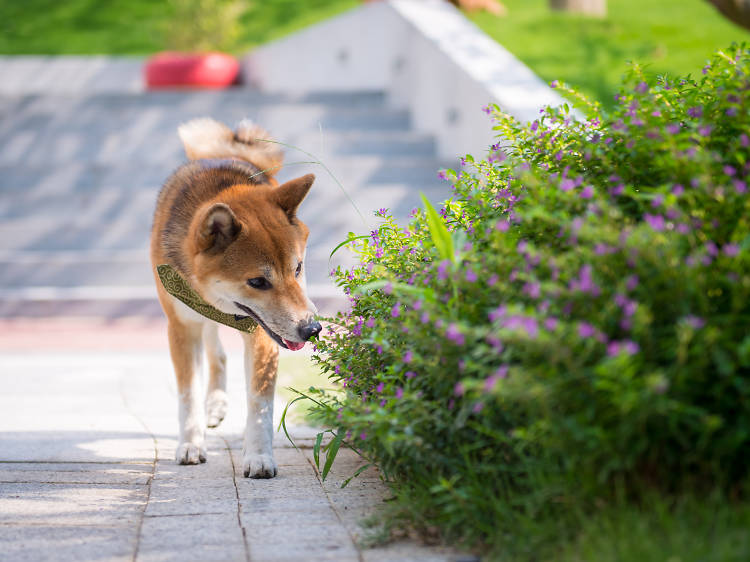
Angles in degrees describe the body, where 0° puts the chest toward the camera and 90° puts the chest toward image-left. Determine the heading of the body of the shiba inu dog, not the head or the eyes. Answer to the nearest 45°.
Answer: approximately 0°

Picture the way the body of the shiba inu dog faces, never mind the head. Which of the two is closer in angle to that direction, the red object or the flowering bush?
the flowering bush

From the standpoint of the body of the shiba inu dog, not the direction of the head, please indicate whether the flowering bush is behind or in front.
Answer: in front

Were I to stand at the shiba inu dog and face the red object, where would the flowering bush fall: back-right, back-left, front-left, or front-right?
back-right

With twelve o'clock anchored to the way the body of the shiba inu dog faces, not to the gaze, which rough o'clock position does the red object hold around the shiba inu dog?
The red object is roughly at 6 o'clock from the shiba inu dog.
